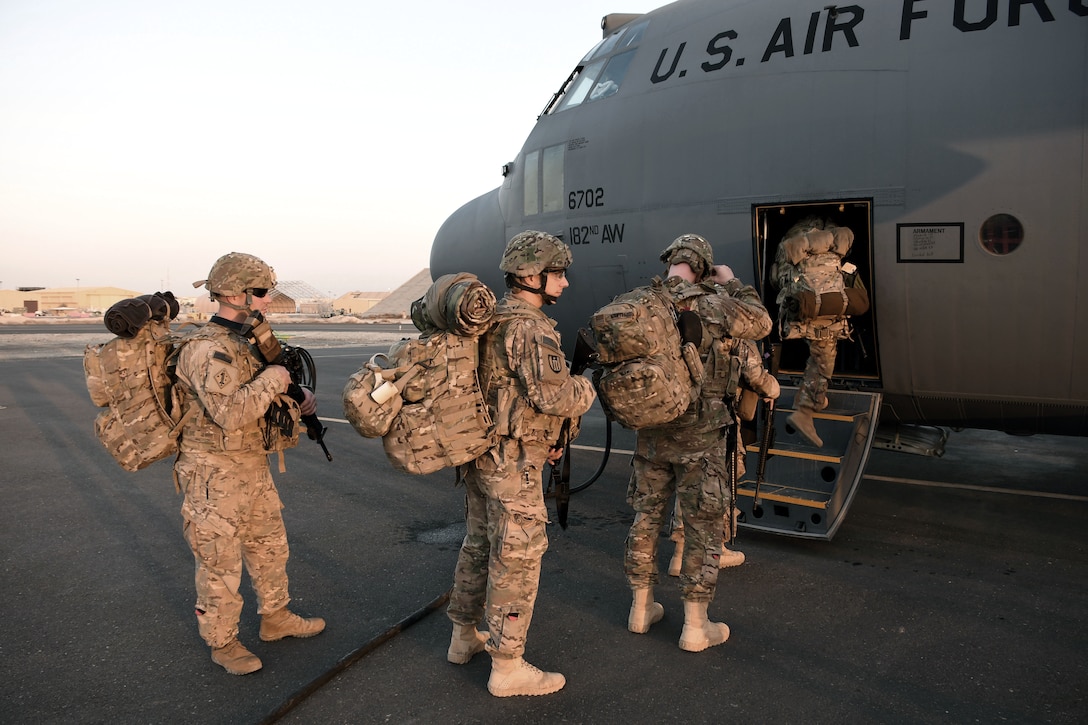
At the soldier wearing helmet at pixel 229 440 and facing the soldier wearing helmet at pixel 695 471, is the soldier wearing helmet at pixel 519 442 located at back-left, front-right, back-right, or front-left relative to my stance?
front-right

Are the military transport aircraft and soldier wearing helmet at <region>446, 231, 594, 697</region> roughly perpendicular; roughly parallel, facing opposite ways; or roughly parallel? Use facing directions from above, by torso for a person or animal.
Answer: roughly parallel, facing opposite ways

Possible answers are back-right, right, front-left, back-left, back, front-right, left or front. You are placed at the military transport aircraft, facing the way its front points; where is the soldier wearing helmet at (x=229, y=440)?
front-left

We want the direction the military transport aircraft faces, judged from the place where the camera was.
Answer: facing to the left of the viewer

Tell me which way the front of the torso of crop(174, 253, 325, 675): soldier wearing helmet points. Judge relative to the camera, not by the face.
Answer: to the viewer's right

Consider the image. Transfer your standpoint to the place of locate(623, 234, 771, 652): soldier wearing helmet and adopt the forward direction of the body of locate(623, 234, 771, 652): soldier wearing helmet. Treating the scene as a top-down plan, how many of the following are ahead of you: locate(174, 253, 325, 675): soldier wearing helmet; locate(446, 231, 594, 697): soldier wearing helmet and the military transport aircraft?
1

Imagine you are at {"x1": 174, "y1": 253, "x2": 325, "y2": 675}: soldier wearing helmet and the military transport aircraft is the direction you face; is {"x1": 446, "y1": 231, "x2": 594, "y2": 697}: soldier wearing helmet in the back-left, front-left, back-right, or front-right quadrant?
front-right

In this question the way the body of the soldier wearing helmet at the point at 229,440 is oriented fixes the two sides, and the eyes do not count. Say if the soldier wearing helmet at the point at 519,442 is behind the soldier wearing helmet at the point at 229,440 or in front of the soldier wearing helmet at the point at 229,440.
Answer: in front

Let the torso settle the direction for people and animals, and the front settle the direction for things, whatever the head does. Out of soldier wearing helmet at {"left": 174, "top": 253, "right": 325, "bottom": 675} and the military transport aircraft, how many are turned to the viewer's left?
1

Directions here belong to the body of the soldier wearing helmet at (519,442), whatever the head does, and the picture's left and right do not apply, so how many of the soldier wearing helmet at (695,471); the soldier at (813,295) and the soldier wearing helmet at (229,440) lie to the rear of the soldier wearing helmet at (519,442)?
1

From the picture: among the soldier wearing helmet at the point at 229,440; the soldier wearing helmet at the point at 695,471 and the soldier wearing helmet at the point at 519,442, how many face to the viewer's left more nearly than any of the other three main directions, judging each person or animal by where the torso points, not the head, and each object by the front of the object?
0

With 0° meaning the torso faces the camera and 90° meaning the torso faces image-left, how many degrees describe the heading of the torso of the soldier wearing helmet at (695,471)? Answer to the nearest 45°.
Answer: approximately 225°

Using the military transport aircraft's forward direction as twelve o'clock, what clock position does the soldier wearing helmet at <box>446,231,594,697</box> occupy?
The soldier wearing helmet is roughly at 10 o'clock from the military transport aircraft.

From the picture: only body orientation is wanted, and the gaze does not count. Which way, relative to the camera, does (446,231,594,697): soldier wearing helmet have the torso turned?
to the viewer's right

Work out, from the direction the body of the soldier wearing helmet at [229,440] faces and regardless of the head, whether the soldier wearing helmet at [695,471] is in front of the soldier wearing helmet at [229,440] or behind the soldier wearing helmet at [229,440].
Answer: in front

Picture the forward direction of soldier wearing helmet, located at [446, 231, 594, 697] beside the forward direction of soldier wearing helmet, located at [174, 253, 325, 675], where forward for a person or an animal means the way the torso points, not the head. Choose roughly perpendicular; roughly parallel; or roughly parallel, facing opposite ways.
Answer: roughly parallel

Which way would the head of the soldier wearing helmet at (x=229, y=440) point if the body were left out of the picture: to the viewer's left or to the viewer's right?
to the viewer's right

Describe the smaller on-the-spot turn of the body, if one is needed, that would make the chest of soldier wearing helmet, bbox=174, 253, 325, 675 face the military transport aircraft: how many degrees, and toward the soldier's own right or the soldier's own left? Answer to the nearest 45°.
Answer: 0° — they already face it

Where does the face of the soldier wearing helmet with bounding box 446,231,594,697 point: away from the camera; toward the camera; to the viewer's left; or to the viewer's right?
to the viewer's right

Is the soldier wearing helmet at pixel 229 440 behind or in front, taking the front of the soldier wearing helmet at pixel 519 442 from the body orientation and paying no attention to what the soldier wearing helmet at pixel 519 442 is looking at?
behind
